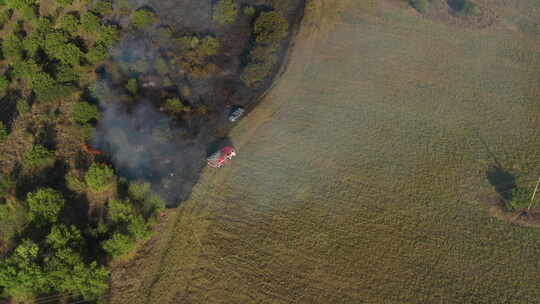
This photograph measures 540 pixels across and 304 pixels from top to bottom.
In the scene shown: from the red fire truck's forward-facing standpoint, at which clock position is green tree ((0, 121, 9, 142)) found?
The green tree is roughly at 8 o'clock from the red fire truck.

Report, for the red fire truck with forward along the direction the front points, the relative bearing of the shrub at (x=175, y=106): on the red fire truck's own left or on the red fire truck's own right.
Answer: on the red fire truck's own left

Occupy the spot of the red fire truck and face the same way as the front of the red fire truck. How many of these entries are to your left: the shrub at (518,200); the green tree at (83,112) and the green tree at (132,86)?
2

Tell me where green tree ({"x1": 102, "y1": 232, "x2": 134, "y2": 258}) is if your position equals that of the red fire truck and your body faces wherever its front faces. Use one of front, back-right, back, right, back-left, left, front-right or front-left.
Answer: back

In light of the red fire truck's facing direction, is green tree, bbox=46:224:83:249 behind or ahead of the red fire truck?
behind

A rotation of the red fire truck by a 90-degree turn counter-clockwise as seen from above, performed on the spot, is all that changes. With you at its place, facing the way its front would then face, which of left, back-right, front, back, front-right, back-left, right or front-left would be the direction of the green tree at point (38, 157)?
front-left

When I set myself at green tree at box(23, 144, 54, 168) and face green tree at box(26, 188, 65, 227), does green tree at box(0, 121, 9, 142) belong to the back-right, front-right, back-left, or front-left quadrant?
back-right

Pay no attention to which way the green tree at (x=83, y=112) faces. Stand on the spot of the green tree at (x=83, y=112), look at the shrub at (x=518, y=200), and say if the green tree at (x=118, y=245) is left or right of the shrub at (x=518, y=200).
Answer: right

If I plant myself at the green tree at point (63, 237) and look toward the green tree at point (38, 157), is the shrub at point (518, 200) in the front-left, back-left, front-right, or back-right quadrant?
back-right

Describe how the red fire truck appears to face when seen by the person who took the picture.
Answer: facing away from the viewer and to the right of the viewer

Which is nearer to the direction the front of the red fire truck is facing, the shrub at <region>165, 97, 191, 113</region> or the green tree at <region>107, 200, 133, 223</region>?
the shrub

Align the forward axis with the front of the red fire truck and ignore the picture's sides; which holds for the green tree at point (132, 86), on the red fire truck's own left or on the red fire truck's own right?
on the red fire truck's own left

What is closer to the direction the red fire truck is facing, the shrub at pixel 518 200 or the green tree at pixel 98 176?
the shrub

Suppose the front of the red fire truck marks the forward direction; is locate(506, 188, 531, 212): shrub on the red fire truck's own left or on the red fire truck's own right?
on the red fire truck's own right
